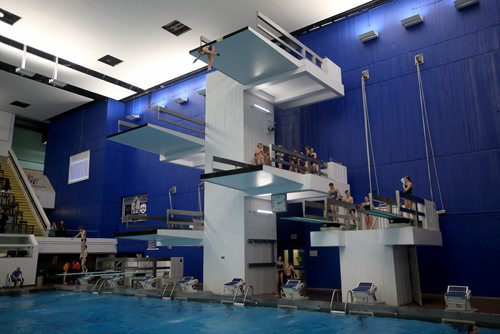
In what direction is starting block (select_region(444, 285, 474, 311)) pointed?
toward the camera

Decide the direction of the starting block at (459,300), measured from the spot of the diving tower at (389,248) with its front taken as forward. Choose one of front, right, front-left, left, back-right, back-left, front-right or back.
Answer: left

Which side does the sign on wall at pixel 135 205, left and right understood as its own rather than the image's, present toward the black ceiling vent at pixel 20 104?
right

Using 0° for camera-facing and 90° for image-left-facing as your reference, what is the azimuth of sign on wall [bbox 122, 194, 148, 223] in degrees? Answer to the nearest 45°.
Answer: approximately 45°

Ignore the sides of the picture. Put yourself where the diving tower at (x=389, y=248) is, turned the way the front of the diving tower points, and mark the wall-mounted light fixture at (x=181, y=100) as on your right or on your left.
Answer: on your right

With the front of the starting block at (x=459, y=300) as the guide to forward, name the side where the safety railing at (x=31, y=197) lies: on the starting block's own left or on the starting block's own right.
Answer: on the starting block's own right

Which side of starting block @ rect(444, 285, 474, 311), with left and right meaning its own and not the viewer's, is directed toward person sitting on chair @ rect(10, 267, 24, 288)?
right

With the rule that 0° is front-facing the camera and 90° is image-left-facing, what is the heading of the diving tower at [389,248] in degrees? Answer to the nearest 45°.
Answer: approximately 45°

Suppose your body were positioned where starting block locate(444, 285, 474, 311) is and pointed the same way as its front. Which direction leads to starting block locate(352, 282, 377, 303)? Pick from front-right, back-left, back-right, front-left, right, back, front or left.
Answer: right
